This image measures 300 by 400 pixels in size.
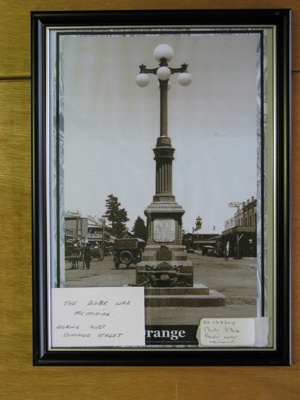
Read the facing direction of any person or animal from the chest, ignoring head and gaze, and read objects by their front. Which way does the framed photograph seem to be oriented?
toward the camera

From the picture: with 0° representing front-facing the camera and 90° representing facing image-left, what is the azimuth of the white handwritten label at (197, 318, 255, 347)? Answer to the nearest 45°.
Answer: approximately 0°

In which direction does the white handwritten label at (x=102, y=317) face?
toward the camera

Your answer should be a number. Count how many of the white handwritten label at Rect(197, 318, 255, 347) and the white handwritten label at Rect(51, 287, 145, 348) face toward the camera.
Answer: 2
